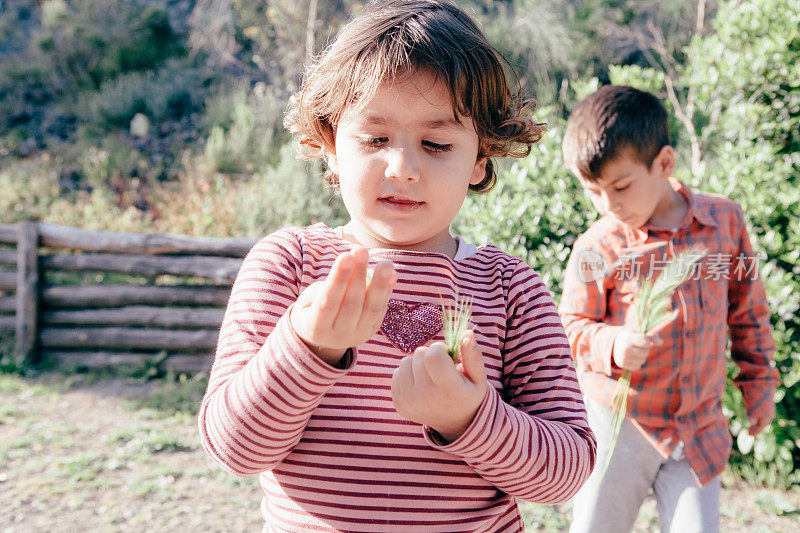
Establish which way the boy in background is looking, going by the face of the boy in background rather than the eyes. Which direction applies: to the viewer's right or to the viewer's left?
to the viewer's left

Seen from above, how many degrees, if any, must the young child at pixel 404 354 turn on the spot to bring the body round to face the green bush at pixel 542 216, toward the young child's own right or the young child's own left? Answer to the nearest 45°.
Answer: approximately 180°

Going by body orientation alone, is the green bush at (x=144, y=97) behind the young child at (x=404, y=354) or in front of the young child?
behind

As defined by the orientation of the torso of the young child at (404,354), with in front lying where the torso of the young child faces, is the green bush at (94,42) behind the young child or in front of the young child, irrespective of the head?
behind

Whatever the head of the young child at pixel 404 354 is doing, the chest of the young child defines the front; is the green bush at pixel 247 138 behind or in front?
behind

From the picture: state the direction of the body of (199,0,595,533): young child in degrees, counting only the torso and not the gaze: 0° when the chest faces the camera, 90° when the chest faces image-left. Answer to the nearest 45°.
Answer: approximately 0°

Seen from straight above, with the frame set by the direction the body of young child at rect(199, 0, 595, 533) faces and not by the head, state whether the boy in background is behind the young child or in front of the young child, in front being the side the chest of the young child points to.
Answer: behind

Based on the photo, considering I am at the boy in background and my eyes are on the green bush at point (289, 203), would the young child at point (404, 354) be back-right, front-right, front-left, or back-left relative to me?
back-left

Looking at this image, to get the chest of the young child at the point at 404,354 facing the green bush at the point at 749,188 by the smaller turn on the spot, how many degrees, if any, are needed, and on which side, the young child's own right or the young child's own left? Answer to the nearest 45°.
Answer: approximately 135° to the young child's own left

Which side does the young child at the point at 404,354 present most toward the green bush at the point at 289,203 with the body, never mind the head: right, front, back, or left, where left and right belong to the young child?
back

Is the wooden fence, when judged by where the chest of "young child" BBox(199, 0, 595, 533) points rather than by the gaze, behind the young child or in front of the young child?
behind
